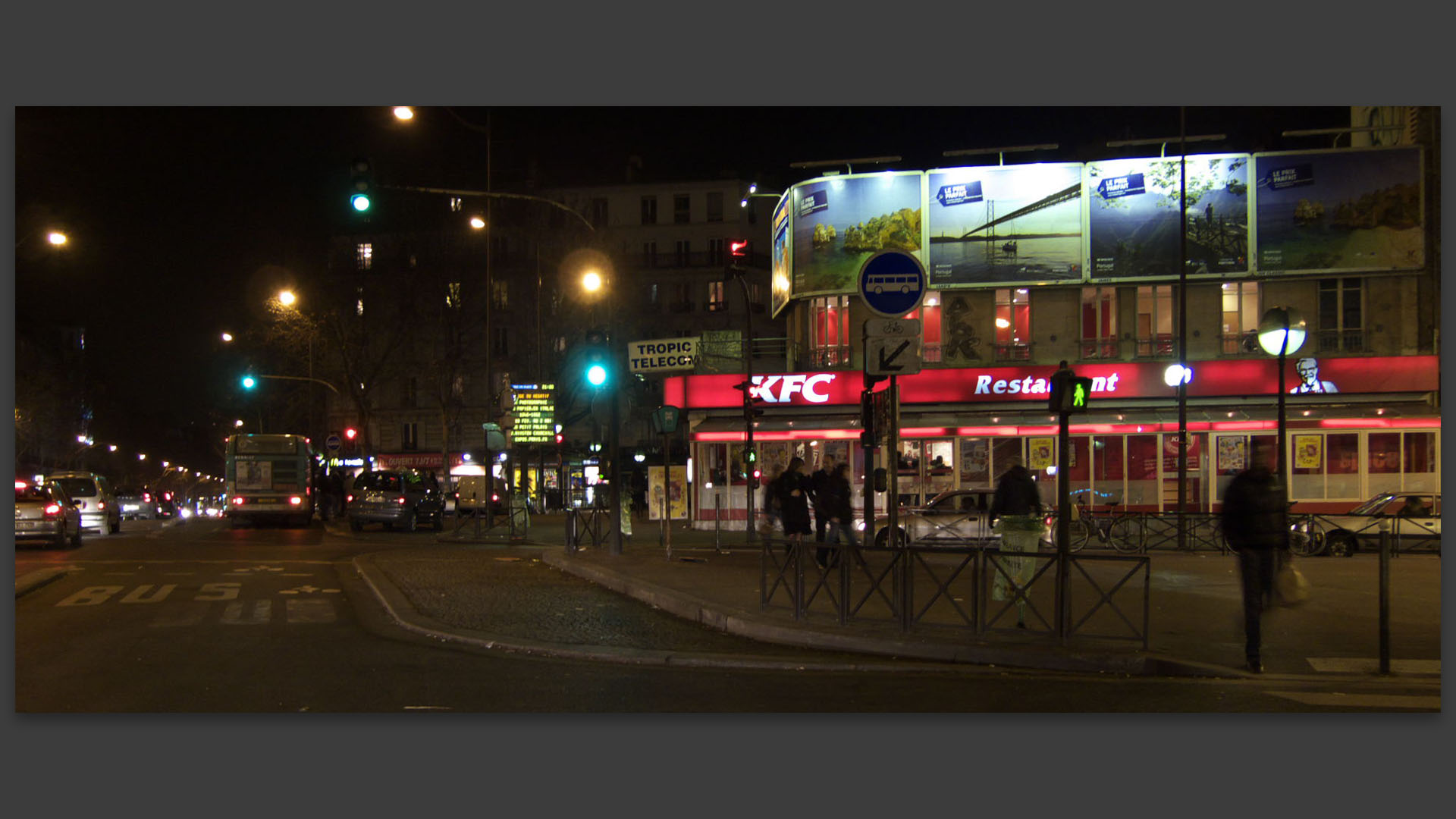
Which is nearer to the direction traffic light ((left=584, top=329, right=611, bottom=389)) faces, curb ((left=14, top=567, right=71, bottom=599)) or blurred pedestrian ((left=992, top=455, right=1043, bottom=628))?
the blurred pedestrian

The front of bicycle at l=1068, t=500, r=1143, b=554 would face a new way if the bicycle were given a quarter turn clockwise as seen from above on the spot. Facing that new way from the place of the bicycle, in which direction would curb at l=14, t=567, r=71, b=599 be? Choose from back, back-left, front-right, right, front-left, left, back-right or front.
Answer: back-left

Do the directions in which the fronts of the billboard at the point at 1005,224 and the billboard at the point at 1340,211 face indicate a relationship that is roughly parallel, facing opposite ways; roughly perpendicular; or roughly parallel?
roughly parallel

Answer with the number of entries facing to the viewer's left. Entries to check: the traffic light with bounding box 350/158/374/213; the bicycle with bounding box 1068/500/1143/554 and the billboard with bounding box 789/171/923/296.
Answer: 1

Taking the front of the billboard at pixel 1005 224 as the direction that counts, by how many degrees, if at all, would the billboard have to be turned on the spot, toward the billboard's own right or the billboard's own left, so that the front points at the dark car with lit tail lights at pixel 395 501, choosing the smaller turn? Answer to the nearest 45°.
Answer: approximately 90° to the billboard's own right

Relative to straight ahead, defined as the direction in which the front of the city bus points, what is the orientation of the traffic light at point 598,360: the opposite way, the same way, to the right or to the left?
the opposite way

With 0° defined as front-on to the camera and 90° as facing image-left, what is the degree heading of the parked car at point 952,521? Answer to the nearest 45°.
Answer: approximately 90°

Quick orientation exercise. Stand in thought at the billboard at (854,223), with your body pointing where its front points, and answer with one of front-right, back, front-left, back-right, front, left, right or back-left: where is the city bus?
right

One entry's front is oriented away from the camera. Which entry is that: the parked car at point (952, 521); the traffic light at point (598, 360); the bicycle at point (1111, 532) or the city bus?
the city bus

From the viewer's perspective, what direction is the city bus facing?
away from the camera

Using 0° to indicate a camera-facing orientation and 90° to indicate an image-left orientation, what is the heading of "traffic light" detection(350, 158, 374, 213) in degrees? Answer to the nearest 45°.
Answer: approximately 0°
